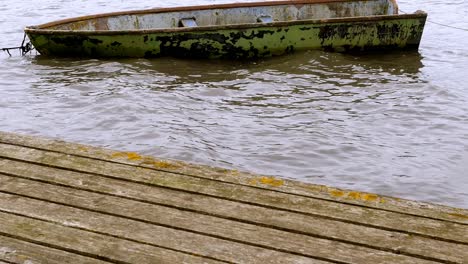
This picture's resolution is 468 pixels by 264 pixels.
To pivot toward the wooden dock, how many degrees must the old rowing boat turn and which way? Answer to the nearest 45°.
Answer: approximately 90° to its left

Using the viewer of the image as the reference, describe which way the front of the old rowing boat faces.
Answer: facing to the left of the viewer
